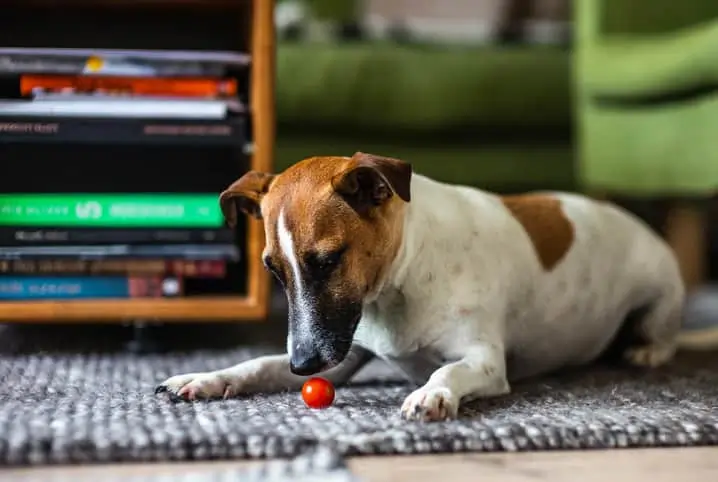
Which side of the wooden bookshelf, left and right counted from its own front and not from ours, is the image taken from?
front

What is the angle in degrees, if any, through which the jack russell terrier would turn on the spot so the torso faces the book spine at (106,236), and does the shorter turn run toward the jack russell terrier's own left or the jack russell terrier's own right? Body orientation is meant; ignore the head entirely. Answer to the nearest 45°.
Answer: approximately 90° to the jack russell terrier's own right

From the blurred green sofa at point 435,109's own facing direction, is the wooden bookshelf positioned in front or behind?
in front

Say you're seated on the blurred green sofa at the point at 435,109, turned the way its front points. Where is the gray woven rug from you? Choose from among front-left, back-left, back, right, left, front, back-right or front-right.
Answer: front

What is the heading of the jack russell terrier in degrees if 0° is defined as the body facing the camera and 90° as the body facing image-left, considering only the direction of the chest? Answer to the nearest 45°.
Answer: approximately 45°

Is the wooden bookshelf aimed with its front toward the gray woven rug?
yes

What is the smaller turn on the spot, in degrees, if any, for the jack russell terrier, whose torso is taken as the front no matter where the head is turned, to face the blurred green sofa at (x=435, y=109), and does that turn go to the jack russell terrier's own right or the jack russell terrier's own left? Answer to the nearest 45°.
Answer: approximately 135° to the jack russell terrier's own right

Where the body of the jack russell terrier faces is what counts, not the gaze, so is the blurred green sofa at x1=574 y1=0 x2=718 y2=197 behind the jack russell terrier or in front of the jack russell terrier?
behind

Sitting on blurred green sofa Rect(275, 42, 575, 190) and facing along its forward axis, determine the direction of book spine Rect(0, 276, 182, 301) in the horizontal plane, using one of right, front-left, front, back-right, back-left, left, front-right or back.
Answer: front-right

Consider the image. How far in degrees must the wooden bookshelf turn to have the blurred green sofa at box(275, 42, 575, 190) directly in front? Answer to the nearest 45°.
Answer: approximately 135° to its left

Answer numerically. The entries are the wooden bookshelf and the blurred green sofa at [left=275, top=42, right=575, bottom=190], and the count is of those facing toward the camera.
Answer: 2

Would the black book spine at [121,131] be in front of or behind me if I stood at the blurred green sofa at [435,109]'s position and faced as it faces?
in front

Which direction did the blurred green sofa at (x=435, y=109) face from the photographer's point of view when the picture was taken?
facing the viewer

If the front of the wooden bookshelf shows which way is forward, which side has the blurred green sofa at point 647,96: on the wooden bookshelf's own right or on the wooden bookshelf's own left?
on the wooden bookshelf's own left

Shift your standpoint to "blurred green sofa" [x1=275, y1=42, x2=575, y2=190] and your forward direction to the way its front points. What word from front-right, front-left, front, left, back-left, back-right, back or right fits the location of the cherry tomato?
front
